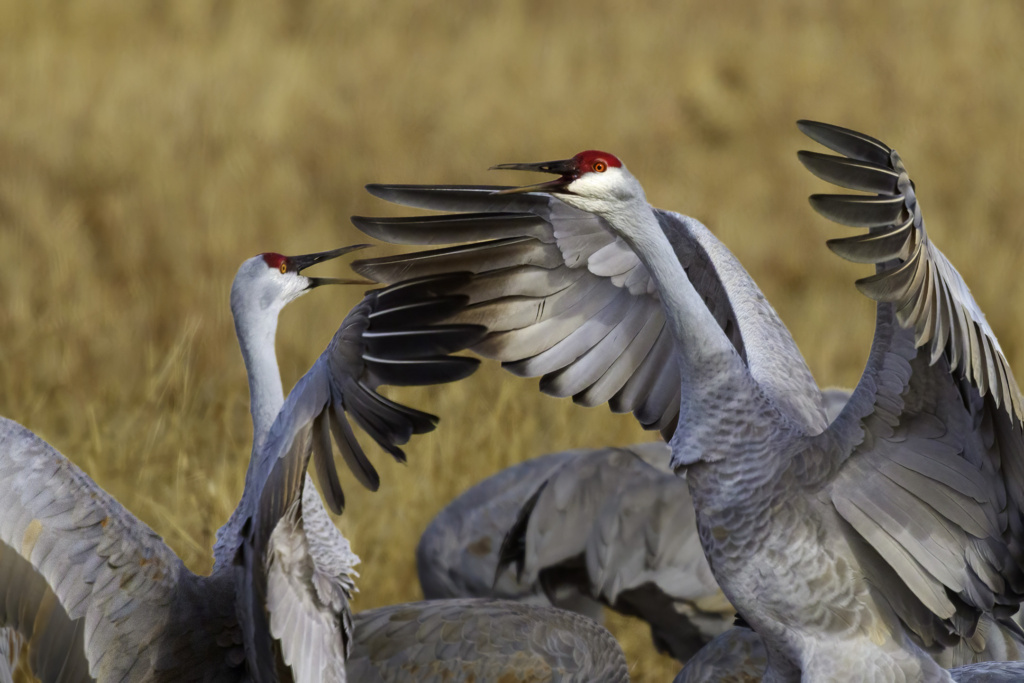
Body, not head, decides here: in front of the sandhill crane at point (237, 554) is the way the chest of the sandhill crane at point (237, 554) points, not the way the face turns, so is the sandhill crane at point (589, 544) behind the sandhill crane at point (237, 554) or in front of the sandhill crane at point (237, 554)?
in front

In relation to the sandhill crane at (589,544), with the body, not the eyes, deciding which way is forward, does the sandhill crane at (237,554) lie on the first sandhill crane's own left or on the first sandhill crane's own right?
on the first sandhill crane's own left

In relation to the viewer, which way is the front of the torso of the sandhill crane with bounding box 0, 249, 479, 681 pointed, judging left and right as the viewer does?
facing away from the viewer and to the right of the viewer

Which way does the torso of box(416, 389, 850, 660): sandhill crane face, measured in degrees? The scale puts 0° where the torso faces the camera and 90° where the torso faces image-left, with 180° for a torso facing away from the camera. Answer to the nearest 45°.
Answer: approximately 90°

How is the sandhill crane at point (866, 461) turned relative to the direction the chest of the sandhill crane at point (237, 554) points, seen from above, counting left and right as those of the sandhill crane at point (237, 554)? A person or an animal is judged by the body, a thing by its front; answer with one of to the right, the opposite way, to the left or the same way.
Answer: the opposite way

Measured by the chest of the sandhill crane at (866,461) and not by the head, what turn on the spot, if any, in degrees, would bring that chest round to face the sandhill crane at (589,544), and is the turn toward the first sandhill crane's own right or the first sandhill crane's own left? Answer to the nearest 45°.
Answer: approximately 90° to the first sandhill crane's own right

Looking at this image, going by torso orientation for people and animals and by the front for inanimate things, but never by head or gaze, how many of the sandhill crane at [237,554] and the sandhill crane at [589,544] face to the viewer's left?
1
